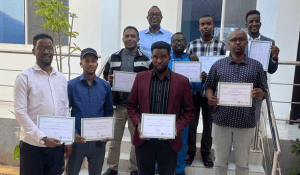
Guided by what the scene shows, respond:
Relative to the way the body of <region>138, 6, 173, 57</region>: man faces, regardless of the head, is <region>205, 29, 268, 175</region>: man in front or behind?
in front

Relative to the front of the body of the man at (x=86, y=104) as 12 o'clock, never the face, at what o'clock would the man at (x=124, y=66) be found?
the man at (x=124, y=66) is roughly at 7 o'clock from the man at (x=86, y=104).

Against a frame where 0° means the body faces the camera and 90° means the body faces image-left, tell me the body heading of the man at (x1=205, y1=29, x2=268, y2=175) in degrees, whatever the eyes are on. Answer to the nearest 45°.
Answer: approximately 0°

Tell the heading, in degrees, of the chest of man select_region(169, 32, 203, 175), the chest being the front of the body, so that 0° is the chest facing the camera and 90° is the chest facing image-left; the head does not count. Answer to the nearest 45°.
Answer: approximately 0°
